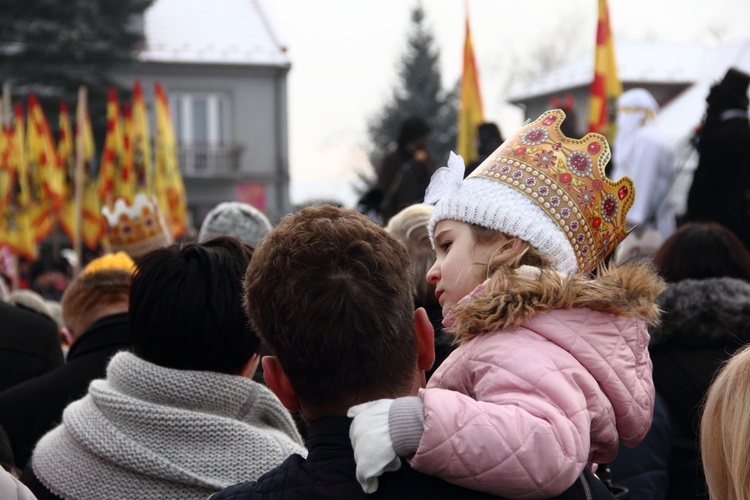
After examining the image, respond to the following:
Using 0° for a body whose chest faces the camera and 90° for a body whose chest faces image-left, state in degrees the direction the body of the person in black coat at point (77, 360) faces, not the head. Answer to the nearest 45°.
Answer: approximately 180°

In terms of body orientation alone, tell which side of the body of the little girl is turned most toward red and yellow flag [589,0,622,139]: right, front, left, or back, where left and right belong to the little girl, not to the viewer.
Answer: right

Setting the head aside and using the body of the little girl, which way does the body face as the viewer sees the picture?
to the viewer's left

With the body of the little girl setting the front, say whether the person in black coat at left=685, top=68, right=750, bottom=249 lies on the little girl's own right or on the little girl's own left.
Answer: on the little girl's own right

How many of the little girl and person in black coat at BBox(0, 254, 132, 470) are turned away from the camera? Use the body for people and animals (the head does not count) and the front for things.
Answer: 1

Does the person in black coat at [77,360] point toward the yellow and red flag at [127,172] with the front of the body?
yes

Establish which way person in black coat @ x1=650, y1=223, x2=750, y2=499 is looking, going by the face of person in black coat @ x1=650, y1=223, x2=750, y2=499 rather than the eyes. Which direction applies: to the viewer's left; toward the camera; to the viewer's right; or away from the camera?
away from the camera

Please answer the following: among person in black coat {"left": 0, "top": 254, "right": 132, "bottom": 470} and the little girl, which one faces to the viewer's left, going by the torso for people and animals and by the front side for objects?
the little girl

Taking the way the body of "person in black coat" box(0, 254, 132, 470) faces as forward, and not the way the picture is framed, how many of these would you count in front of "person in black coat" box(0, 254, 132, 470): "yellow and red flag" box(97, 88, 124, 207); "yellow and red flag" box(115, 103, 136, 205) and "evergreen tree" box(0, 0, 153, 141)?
3

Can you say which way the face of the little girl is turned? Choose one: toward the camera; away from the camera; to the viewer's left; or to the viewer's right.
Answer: to the viewer's left
